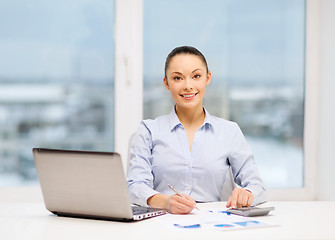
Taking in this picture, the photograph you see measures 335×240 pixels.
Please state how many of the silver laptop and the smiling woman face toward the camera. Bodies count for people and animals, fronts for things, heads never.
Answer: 1

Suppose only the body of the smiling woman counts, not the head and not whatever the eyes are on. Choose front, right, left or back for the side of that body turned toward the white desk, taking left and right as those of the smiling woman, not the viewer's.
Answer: front

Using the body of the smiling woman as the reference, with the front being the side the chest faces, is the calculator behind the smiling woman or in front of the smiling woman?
in front

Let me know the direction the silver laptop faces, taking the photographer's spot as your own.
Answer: facing away from the viewer and to the right of the viewer

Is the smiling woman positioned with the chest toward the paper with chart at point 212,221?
yes

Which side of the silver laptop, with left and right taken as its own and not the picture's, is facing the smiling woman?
front
